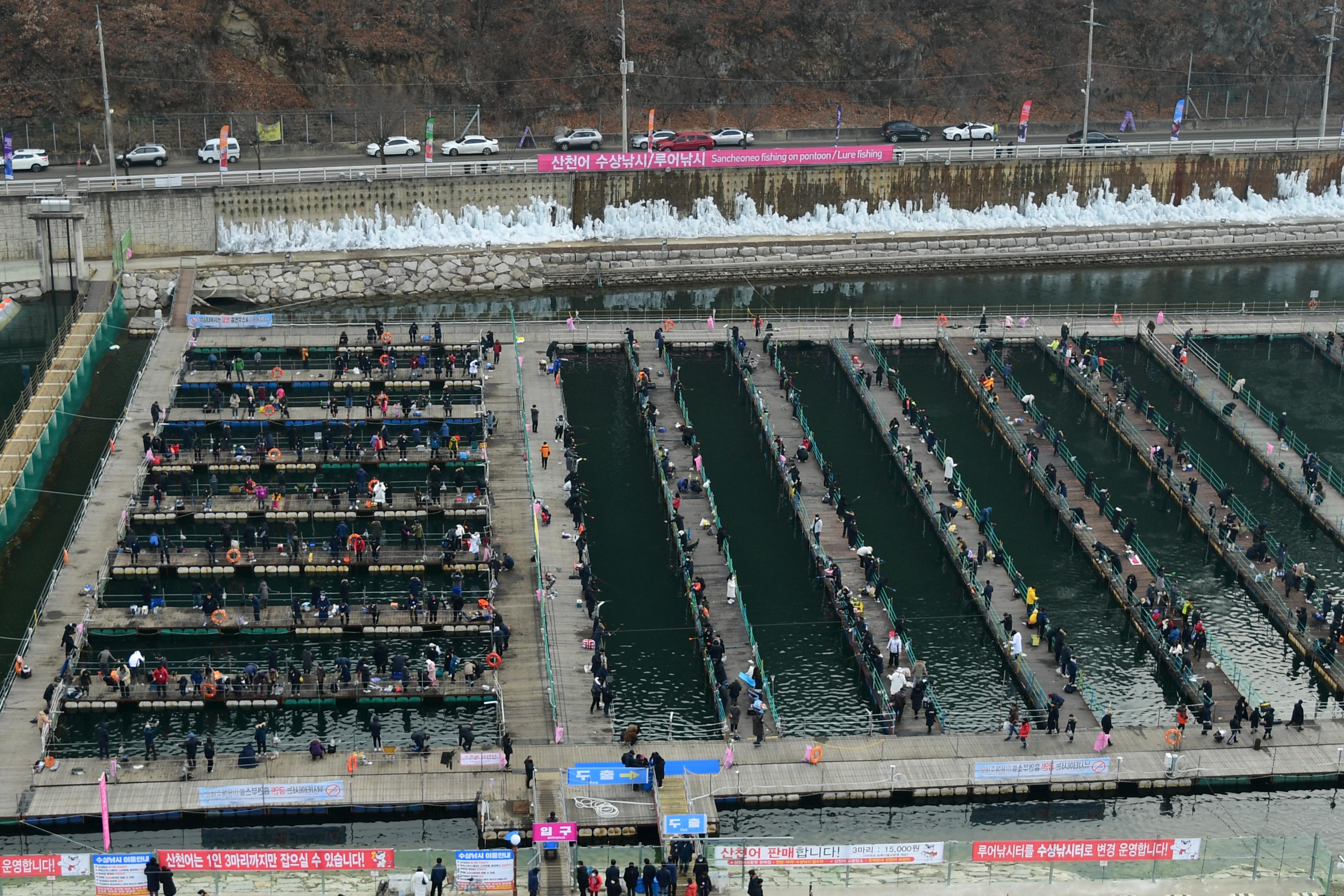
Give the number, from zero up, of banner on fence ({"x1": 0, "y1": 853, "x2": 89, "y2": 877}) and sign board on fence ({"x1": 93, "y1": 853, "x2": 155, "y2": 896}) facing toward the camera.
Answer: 2

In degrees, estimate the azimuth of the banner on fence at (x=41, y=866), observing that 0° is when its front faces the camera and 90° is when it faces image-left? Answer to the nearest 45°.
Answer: approximately 0°

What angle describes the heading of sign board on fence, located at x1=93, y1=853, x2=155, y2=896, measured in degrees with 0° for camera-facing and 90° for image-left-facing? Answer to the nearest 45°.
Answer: approximately 0°

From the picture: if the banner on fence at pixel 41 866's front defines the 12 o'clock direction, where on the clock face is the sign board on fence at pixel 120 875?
The sign board on fence is roughly at 10 o'clock from the banner on fence.

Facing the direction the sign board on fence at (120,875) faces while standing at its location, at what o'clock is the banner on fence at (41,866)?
The banner on fence is roughly at 4 o'clock from the sign board on fence.
